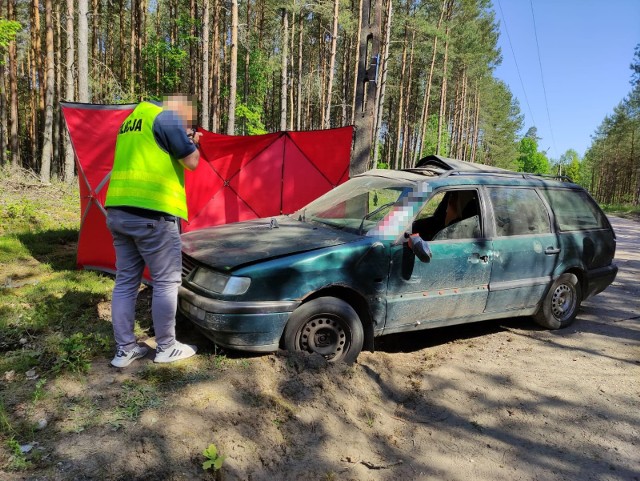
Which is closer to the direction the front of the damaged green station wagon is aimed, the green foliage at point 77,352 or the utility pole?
the green foliage

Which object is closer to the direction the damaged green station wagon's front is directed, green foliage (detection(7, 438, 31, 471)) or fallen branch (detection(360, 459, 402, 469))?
the green foliage

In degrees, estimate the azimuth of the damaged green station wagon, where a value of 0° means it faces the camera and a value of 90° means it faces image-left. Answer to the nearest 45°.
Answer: approximately 45°

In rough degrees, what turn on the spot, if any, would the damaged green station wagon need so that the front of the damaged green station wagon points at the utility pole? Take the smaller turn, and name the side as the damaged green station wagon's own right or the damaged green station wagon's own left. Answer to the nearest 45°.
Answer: approximately 135° to the damaged green station wagon's own right

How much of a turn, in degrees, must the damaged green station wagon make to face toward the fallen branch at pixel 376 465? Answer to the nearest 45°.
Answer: approximately 45° to its left

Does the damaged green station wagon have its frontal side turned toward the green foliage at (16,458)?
yes

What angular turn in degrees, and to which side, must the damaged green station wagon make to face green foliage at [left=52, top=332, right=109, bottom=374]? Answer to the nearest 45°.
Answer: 0° — it already faces it

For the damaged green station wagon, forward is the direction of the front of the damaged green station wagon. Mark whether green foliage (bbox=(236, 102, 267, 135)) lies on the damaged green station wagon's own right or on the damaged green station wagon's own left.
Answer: on the damaged green station wagon's own right
